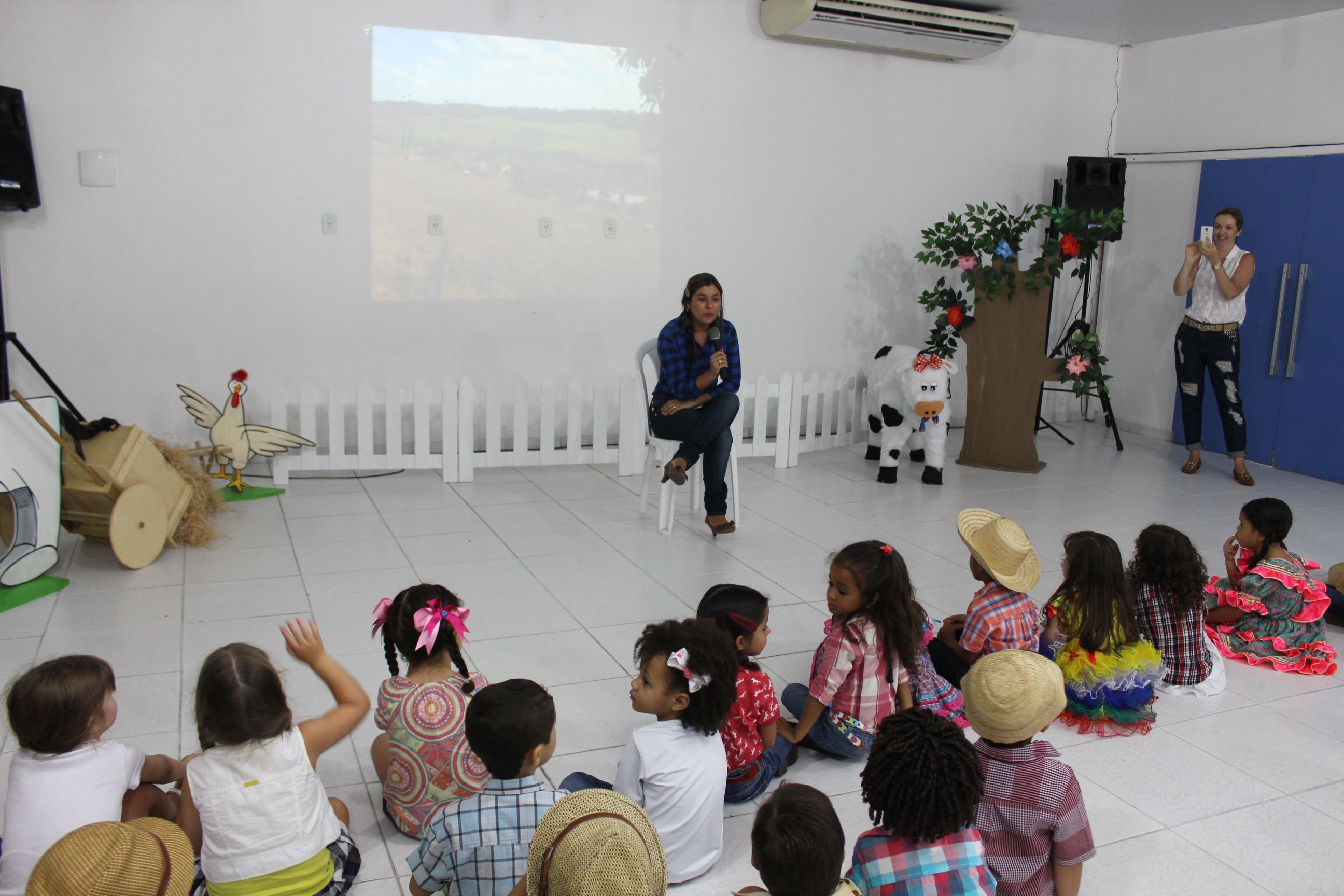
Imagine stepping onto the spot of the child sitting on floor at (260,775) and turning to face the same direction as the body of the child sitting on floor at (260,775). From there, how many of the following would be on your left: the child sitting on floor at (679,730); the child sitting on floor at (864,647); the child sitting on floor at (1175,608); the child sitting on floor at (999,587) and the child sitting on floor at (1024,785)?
0

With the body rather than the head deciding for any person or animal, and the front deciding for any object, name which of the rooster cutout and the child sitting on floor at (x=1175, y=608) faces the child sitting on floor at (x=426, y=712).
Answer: the rooster cutout

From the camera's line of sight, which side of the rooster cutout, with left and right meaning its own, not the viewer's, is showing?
front

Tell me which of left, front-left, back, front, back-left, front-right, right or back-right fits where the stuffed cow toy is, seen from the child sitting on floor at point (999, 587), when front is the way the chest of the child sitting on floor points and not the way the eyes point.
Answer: front-right

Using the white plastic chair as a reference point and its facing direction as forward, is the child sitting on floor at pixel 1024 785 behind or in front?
in front

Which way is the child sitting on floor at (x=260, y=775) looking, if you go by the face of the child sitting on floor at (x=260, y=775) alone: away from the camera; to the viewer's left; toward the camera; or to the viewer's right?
away from the camera

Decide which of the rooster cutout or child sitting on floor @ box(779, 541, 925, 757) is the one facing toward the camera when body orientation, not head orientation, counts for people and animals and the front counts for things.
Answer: the rooster cutout

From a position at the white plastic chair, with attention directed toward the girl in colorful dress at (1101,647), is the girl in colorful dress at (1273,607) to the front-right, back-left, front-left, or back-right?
front-left

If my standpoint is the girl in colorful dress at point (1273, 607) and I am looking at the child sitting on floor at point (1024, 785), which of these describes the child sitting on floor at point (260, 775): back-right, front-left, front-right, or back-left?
front-right

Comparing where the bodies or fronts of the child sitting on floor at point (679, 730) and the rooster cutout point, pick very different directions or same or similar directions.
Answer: very different directions

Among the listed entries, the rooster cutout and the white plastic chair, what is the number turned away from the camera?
0

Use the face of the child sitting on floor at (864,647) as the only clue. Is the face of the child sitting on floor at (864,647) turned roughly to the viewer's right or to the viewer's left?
to the viewer's left

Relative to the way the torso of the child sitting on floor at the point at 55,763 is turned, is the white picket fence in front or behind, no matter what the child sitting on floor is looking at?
in front

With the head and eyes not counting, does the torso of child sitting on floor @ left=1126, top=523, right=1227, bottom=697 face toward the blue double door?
no

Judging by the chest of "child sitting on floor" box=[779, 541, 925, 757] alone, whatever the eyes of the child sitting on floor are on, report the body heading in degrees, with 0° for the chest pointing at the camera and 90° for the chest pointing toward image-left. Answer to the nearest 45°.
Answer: approximately 135°

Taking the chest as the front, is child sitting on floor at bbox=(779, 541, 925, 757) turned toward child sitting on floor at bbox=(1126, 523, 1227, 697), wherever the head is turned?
no

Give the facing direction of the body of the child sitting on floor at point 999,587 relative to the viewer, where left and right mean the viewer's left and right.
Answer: facing away from the viewer and to the left of the viewer

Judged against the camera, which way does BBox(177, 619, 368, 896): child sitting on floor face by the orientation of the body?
away from the camera

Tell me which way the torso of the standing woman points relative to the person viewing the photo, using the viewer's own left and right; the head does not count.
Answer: facing the viewer and to the left of the viewer

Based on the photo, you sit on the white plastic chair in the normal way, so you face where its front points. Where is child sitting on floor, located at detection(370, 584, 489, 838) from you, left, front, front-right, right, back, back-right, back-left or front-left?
front-right
